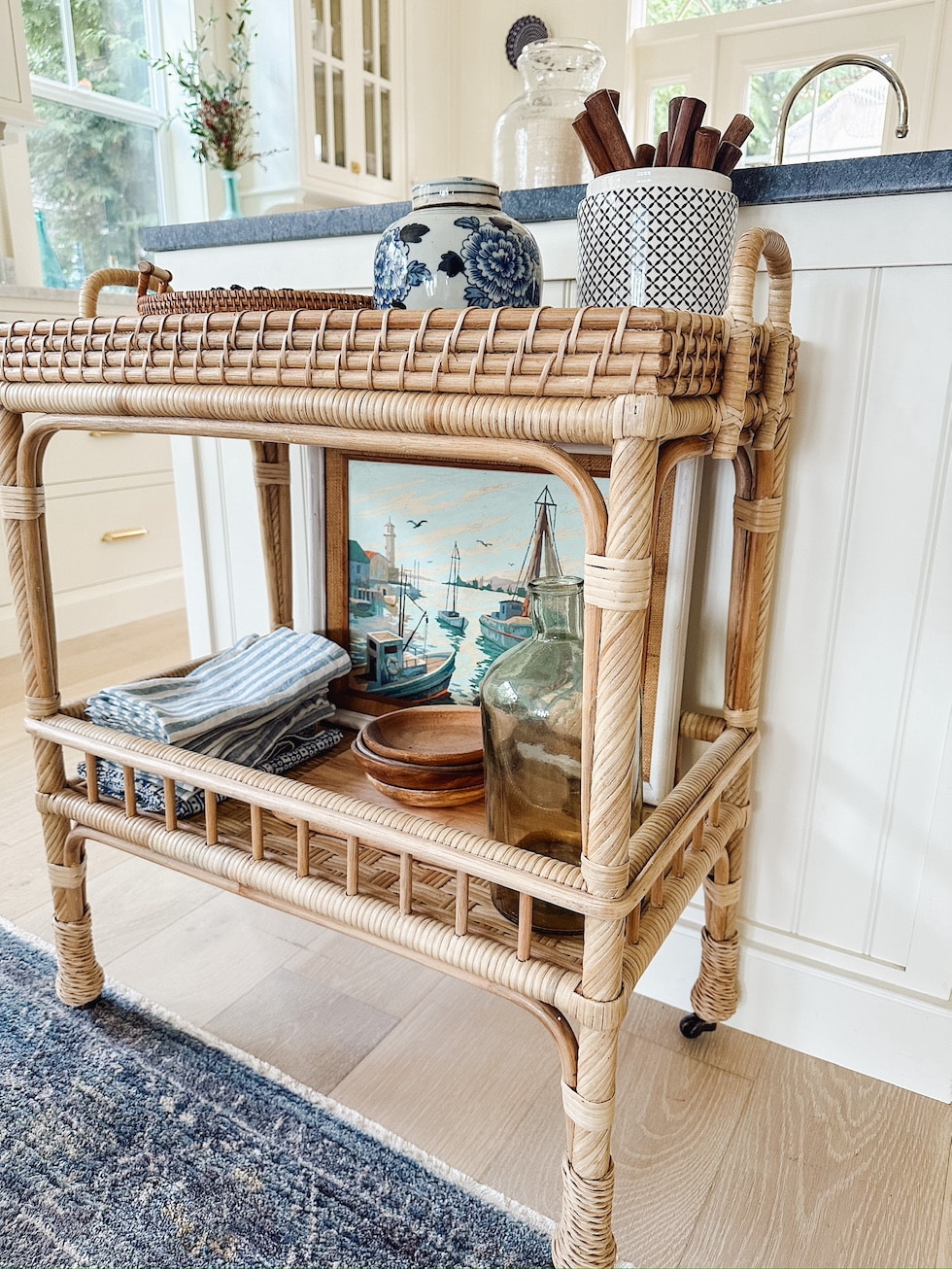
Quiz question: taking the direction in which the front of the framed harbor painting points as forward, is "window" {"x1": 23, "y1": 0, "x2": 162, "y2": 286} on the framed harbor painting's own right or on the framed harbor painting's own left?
on the framed harbor painting's own right

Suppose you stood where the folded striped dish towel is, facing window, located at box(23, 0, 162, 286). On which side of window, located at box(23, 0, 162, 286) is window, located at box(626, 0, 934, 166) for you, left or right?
right
